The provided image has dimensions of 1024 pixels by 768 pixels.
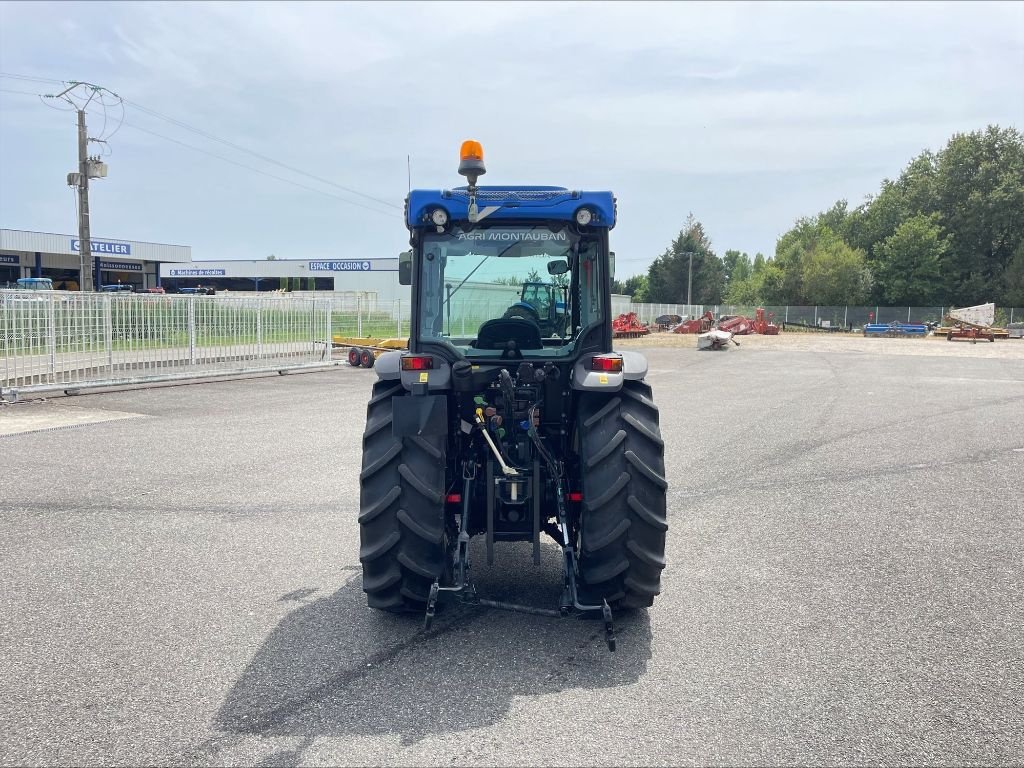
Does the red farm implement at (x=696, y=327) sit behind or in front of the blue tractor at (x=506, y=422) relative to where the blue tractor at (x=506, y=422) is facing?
in front

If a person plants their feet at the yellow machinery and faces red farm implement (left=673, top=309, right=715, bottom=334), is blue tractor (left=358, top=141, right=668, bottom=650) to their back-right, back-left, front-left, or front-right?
back-right

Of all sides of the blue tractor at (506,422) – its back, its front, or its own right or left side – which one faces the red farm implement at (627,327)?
front

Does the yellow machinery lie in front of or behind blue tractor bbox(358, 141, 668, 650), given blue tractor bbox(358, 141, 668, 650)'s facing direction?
in front

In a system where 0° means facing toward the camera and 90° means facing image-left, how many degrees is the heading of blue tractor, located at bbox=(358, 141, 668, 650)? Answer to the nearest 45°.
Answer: approximately 180°

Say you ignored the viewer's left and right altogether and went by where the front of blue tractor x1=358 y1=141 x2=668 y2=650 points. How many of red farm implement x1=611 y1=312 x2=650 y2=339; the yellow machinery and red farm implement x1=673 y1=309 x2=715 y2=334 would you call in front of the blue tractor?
3

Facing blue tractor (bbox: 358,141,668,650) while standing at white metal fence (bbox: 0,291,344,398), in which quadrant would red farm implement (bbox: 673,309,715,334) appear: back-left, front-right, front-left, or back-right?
back-left
